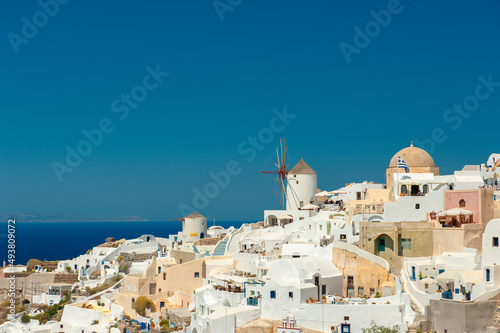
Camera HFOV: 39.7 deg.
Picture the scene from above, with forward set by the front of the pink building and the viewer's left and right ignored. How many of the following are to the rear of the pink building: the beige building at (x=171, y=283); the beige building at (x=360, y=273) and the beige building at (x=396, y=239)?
0

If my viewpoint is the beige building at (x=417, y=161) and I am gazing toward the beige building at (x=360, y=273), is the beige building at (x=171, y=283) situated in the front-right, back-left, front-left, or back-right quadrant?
front-right

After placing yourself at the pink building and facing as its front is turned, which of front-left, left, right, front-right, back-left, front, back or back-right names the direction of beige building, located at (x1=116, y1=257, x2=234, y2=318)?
front-right

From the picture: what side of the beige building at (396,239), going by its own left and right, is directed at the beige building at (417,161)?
back

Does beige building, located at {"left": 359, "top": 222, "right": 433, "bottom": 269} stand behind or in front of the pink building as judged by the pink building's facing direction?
in front

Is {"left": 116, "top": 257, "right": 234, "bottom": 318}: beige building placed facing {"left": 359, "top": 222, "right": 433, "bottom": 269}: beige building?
no

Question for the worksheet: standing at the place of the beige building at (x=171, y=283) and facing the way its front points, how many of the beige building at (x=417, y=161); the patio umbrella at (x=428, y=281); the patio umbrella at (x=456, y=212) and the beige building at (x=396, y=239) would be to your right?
0

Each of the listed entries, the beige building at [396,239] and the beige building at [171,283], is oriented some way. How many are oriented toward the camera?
2

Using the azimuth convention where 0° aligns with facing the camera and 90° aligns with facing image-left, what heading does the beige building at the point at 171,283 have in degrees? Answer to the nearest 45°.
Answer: approximately 0°

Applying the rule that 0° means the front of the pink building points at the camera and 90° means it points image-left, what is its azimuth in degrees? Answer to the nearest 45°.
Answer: approximately 45°

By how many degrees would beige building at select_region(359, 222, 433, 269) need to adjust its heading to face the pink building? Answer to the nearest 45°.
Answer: approximately 90° to its left

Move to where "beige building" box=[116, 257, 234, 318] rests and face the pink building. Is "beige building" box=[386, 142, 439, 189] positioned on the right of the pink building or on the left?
left

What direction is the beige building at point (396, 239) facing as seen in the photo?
toward the camera

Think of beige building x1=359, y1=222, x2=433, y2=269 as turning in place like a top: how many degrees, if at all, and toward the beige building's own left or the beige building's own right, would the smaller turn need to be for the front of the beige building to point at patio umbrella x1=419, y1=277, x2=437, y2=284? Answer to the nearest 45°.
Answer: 0° — it already faces it

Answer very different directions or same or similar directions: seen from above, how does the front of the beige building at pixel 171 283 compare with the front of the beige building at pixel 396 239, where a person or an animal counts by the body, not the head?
same or similar directions

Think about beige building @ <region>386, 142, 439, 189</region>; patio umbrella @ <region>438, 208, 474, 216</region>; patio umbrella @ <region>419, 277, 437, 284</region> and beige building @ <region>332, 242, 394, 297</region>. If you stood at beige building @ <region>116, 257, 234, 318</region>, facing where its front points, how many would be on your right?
0
